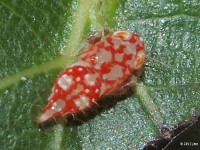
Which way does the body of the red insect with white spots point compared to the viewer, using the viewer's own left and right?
facing away from the viewer and to the right of the viewer
